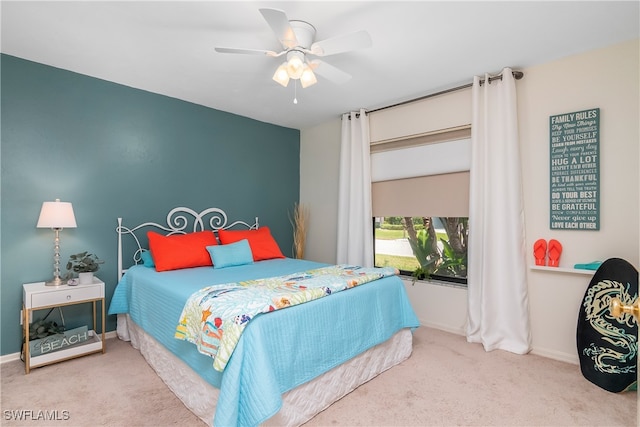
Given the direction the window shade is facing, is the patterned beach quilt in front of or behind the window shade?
in front

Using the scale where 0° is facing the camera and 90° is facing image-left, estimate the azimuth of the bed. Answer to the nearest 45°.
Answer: approximately 315°

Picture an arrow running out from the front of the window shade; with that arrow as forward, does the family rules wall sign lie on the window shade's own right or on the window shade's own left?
on the window shade's own left

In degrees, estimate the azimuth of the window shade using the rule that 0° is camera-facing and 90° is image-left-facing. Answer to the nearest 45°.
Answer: approximately 45°

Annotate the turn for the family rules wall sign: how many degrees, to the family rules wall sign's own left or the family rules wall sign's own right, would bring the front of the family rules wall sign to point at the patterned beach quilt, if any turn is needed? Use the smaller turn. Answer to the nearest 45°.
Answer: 0° — it already faces it

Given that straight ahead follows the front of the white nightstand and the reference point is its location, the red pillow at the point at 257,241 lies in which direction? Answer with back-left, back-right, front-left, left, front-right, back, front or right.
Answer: front-left

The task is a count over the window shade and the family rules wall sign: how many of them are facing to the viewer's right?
0
